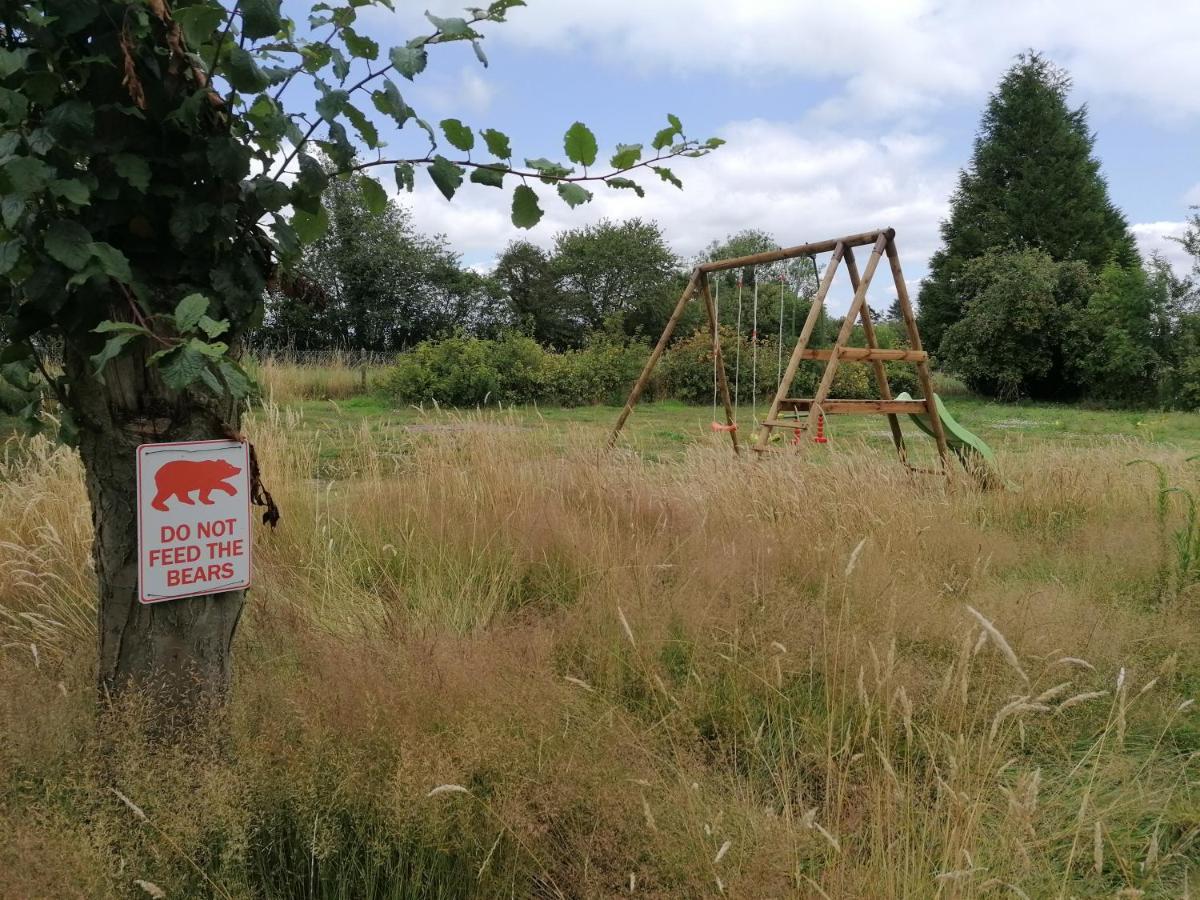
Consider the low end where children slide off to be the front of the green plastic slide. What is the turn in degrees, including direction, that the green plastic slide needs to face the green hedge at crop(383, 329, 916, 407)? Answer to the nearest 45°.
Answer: approximately 180°

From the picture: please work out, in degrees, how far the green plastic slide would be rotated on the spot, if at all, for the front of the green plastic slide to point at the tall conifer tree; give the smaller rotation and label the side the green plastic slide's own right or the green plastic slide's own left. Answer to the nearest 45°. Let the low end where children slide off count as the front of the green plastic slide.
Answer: approximately 135° to the green plastic slide's own left

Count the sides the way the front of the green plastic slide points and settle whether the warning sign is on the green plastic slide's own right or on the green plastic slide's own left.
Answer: on the green plastic slide's own right

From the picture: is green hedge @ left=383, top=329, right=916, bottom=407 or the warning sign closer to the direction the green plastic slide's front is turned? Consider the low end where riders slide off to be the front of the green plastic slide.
the warning sign

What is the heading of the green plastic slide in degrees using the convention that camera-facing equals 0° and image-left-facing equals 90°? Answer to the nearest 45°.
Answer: approximately 315°
